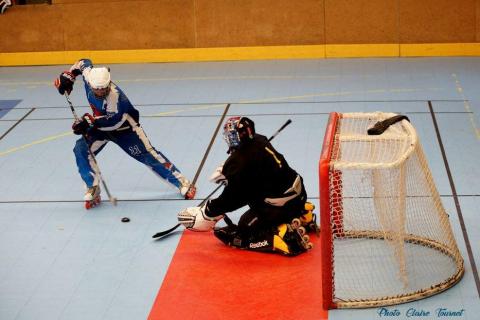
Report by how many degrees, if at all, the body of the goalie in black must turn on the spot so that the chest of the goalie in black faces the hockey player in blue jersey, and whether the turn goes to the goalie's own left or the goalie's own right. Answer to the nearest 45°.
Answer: approximately 45° to the goalie's own right

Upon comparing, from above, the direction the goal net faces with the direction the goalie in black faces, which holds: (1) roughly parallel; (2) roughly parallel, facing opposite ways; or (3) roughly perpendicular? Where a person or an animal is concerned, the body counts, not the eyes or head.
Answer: roughly parallel

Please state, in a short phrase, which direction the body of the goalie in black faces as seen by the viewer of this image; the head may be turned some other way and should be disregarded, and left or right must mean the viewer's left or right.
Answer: facing to the left of the viewer

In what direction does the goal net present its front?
to the viewer's left

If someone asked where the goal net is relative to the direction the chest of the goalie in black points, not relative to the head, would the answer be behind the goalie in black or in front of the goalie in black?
behind

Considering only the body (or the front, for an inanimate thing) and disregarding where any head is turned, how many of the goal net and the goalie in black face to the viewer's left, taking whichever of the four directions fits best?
2
